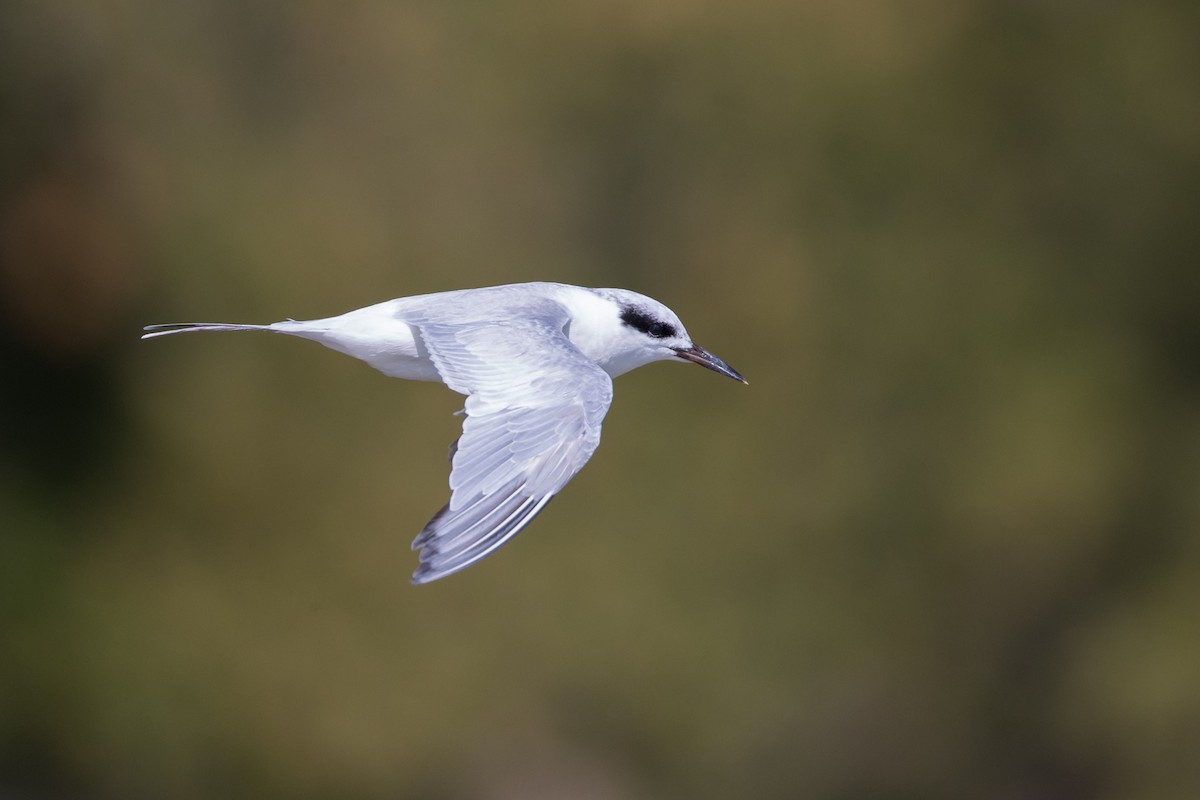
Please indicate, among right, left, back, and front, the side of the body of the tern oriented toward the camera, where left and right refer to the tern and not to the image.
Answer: right
